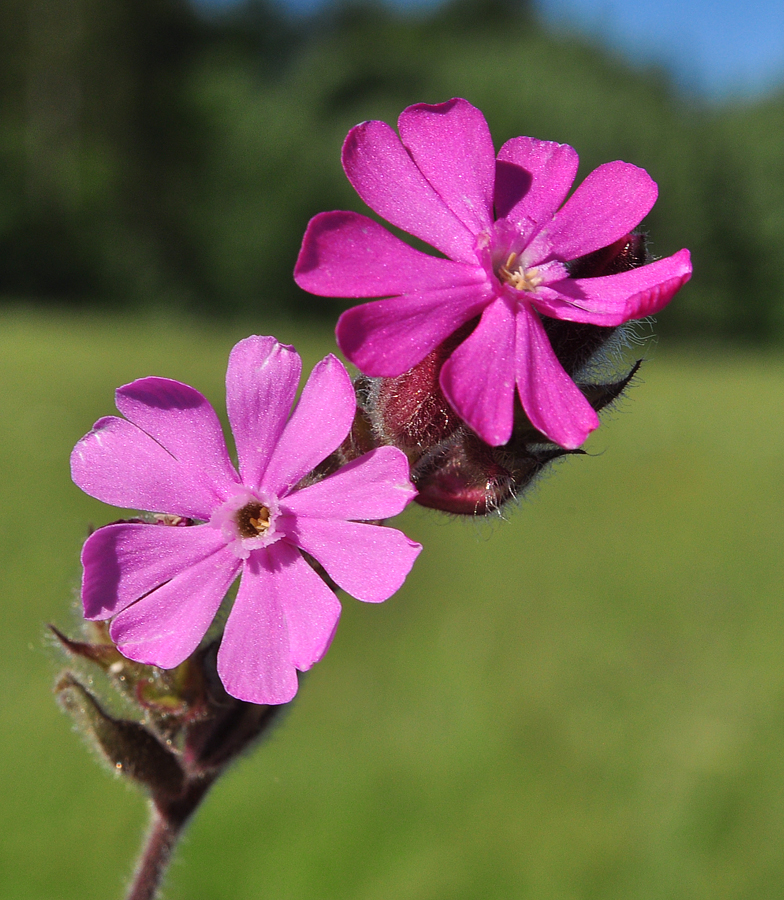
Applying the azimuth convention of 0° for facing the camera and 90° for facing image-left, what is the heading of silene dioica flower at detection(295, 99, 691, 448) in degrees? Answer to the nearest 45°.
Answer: approximately 0°
